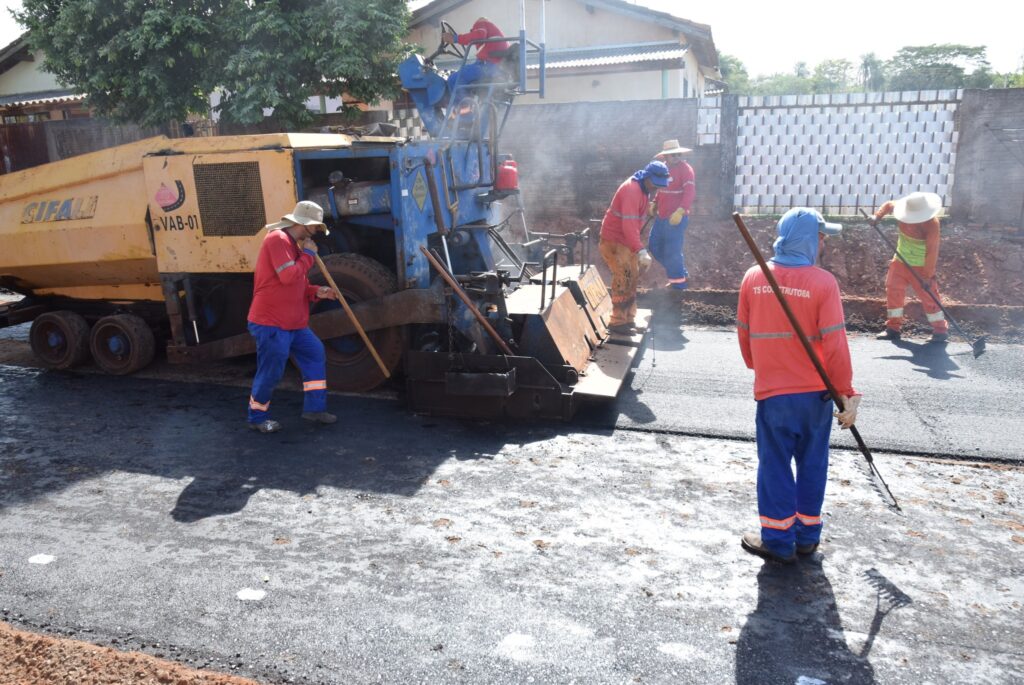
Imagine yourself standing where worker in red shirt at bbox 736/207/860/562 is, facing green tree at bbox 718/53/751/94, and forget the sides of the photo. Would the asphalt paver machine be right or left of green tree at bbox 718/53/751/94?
left

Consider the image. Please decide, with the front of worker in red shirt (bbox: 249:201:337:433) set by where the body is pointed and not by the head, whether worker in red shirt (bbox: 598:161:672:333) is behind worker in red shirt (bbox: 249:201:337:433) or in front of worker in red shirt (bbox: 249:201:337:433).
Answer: in front

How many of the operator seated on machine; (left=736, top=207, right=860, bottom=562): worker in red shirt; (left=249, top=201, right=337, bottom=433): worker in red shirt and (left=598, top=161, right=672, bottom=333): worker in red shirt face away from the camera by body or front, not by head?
1

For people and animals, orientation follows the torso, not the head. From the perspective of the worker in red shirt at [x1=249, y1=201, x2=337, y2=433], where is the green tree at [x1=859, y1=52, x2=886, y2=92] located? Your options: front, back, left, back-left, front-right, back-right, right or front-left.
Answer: front-left

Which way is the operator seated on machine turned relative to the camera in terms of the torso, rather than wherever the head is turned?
to the viewer's left

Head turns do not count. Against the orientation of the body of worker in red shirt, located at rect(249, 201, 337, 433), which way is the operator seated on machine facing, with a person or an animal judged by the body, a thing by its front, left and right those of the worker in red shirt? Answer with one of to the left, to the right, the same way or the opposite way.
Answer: the opposite way

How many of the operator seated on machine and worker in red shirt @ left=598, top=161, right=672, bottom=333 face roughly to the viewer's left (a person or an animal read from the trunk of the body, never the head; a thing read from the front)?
1

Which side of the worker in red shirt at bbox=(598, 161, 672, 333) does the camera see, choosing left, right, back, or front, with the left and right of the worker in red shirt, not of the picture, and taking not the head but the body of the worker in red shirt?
right

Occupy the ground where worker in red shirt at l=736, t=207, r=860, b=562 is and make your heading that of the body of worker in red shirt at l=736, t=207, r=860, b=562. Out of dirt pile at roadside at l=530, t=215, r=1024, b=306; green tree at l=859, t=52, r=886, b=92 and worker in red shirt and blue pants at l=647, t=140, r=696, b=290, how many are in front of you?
3

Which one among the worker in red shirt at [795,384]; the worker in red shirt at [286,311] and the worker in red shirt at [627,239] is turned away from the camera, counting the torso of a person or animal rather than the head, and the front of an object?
the worker in red shirt at [795,384]
